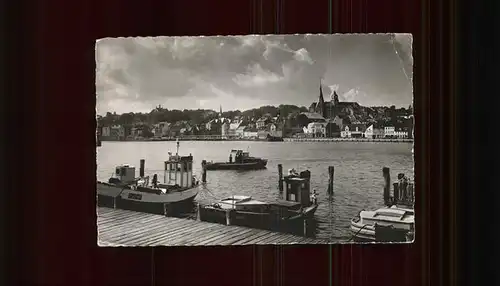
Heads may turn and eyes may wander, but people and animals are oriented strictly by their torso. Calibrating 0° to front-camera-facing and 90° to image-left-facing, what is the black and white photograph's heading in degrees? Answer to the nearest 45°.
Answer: approximately 0°
